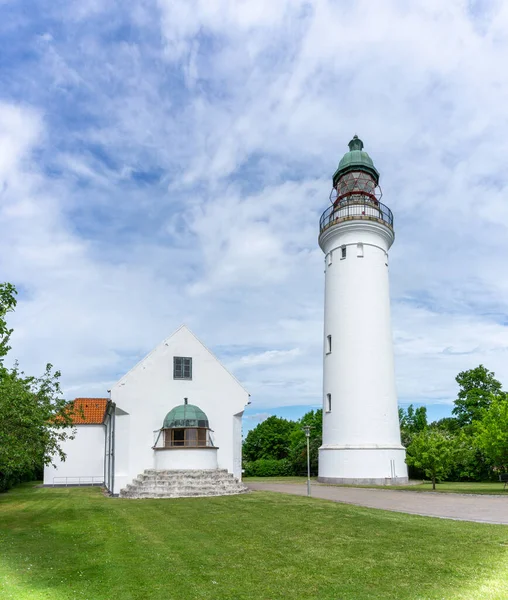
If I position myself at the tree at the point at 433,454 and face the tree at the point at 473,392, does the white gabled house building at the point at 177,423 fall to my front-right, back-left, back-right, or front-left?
back-left

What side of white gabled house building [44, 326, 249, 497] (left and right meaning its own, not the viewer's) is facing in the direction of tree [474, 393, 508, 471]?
left

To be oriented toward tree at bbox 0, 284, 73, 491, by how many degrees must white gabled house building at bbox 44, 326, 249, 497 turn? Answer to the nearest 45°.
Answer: approximately 45° to its right

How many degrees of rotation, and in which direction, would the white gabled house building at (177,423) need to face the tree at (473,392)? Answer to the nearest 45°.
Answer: approximately 135° to its left

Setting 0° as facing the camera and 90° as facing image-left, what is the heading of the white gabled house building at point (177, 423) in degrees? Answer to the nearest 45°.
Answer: approximately 0°

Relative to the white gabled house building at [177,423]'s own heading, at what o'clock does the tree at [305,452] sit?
The tree is roughly at 7 o'clock from the white gabled house building.

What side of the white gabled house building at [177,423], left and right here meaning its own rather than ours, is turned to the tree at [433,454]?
left

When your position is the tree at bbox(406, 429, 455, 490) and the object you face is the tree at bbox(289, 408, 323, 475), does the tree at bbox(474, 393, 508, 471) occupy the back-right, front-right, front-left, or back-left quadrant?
back-right
